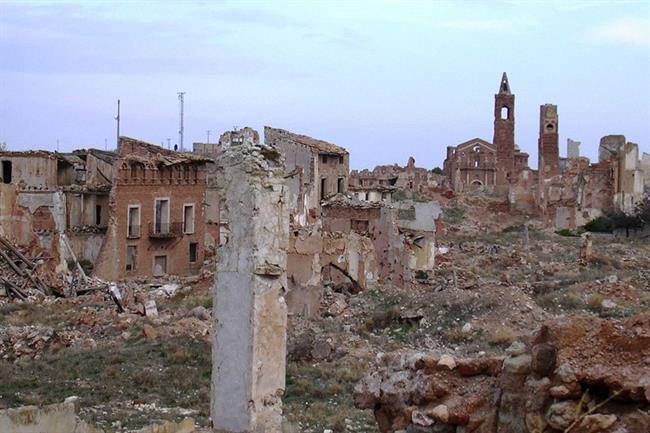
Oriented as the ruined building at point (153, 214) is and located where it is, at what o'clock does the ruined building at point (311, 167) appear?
the ruined building at point (311, 167) is roughly at 8 o'clock from the ruined building at point (153, 214).

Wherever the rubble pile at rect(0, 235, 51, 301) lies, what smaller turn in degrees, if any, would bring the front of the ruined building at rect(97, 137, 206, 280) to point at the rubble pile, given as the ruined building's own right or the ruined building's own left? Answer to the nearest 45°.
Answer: approximately 45° to the ruined building's own right

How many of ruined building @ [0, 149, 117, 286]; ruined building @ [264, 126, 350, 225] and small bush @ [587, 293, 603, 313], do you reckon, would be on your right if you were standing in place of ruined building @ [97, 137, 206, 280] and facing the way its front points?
1

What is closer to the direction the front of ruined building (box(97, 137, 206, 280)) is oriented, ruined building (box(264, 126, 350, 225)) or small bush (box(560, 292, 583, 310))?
the small bush

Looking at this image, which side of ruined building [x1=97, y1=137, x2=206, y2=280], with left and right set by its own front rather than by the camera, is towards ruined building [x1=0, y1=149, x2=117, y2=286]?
right

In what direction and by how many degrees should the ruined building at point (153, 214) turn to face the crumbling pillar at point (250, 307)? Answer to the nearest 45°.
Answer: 0° — it already faces it

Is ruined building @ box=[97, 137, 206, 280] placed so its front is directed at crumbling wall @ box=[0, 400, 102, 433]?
yes

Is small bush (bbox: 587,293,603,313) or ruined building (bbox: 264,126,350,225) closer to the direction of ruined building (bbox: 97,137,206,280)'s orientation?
the small bush

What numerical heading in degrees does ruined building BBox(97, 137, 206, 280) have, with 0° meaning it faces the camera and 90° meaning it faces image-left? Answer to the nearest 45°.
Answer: approximately 0°
